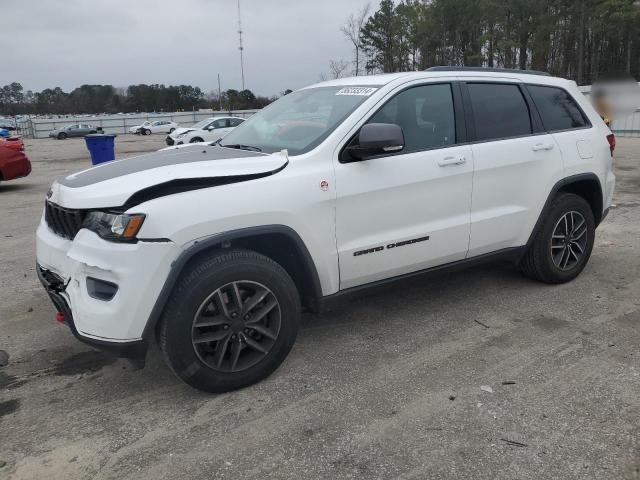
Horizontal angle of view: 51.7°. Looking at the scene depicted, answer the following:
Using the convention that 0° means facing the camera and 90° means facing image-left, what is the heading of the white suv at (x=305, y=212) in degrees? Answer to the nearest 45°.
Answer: approximately 45°

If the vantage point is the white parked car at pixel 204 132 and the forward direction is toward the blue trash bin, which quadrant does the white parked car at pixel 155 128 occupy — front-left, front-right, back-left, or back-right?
back-right

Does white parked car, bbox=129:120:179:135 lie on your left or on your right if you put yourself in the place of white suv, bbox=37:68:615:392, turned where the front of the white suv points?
on your right

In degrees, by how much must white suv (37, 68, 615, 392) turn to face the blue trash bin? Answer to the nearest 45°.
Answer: approximately 90° to its right

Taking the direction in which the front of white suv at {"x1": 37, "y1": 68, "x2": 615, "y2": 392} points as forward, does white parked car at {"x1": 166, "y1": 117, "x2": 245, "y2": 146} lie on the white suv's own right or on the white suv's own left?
on the white suv's own right

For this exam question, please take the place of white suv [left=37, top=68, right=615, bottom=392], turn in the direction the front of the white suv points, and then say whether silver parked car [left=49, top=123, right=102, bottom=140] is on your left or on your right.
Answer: on your right

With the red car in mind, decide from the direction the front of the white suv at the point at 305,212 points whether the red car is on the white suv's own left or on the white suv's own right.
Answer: on the white suv's own right
